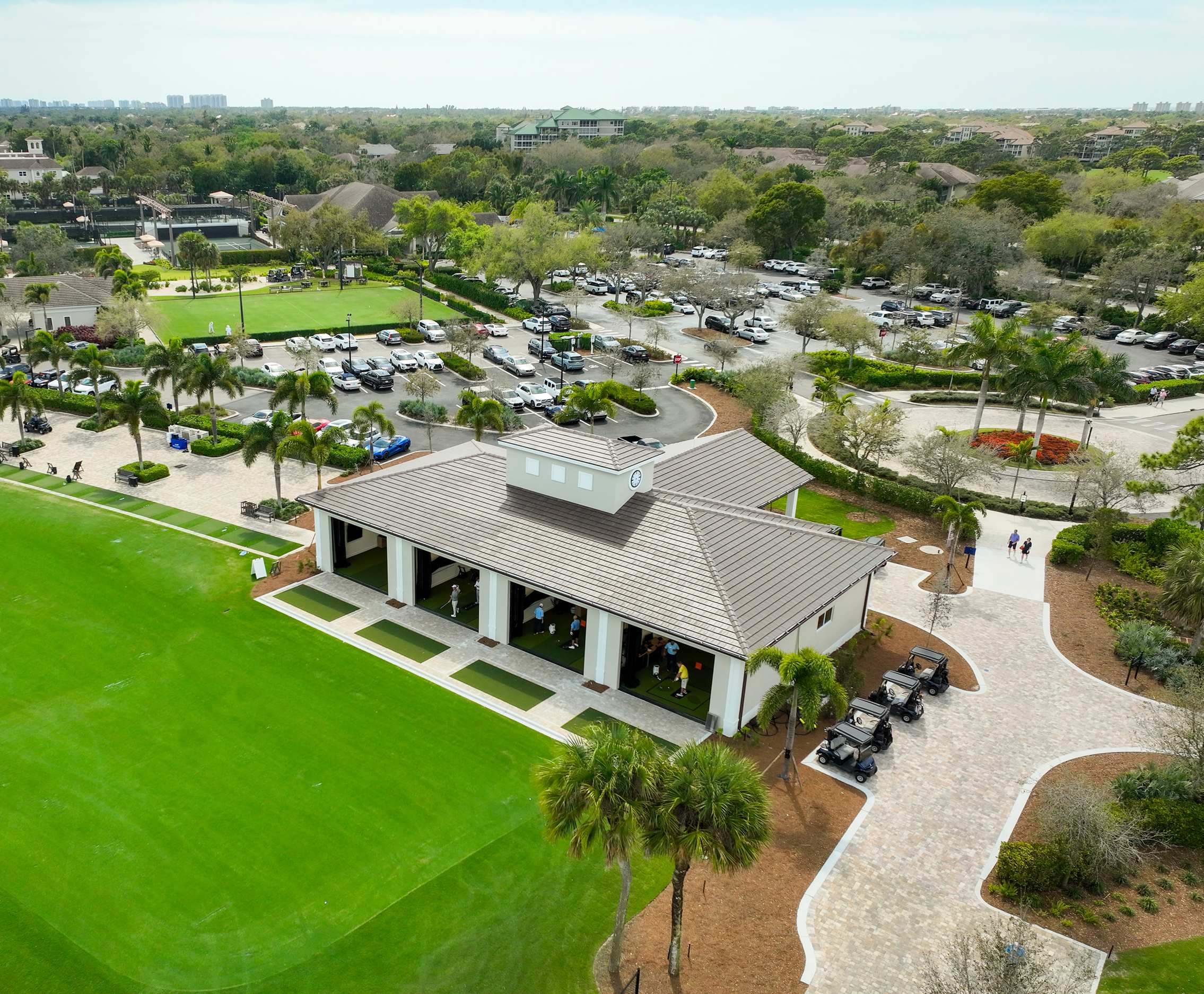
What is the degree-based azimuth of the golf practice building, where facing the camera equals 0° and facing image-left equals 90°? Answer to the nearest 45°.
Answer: approximately 45°

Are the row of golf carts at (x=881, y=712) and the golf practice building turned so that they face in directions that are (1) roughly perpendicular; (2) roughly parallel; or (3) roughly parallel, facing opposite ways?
roughly perpendicular

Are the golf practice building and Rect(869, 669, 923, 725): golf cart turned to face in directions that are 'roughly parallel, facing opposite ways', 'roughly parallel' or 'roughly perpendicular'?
roughly perpendicular

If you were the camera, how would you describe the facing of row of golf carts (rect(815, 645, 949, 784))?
facing away from the viewer and to the left of the viewer

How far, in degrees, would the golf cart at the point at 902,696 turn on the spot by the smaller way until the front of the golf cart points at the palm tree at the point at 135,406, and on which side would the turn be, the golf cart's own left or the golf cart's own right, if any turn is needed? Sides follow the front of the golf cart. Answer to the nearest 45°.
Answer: approximately 45° to the golf cart's own left

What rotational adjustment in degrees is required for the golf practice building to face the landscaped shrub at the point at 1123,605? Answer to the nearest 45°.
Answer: approximately 135° to its left

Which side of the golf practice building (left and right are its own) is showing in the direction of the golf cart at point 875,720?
left

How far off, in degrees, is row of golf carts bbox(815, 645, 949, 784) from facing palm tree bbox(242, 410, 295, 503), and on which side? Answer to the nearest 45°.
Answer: approximately 45° to its left

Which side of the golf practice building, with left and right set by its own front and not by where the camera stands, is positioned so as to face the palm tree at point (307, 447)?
right

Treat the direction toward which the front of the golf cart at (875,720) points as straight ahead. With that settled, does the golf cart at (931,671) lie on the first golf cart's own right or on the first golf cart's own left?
on the first golf cart's own right
